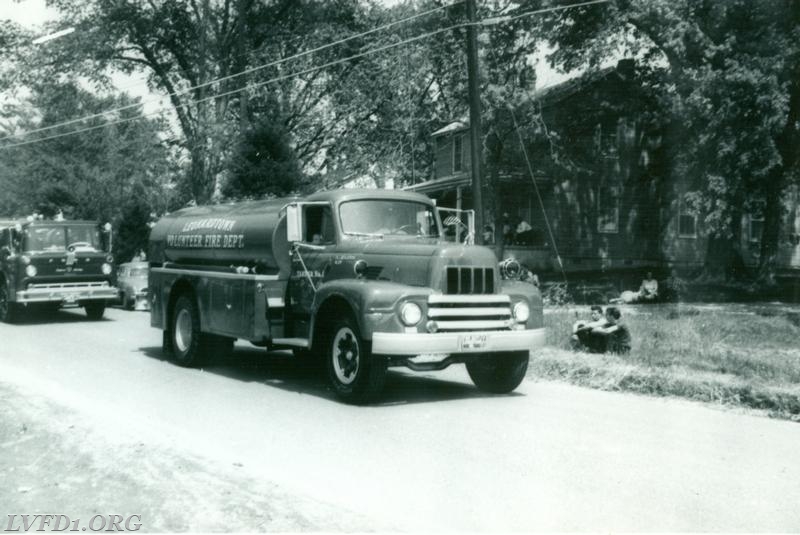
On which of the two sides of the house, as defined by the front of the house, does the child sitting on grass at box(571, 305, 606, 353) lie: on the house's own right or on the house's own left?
on the house's own left

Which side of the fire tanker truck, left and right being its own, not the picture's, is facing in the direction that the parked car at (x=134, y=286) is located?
back

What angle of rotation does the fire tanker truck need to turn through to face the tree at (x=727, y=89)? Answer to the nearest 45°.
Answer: approximately 90° to its left

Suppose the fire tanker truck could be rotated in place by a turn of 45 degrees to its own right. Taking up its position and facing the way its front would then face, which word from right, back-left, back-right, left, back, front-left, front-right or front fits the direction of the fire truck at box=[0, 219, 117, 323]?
back-right

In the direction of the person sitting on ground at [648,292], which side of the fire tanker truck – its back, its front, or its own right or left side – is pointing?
left

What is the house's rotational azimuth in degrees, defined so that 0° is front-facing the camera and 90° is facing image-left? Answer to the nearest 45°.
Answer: approximately 45°

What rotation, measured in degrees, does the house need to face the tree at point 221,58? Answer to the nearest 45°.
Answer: approximately 45° to its right

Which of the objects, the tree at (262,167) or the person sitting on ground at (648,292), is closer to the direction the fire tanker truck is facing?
the person sitting on ground

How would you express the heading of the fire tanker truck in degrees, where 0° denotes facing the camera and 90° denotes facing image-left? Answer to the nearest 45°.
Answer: approximately 315°

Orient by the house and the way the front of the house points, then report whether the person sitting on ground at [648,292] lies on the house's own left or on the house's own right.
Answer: on the house's own left
